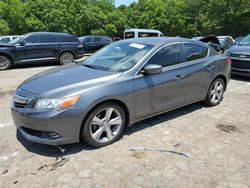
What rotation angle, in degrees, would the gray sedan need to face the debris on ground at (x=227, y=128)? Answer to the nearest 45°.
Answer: approximately 135° to its left

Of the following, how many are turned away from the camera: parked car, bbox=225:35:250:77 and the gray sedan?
0

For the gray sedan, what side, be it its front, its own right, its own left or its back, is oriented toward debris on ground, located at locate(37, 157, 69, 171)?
front

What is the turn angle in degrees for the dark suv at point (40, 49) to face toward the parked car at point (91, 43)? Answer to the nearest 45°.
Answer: approximately 135° to its right

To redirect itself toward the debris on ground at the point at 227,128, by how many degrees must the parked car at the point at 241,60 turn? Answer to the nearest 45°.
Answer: approximately 45° to its left

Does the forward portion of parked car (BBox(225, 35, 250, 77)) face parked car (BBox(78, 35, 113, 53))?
no

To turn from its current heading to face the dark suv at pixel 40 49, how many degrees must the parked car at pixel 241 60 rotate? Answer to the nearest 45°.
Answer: approximately 45° to its right

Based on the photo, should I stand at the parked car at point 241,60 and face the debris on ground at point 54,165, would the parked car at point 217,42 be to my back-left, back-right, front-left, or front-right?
back-right

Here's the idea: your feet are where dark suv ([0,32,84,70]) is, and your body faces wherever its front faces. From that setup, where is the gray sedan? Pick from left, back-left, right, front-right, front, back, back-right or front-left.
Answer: left

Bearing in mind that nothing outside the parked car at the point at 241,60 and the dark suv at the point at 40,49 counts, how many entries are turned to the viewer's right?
0

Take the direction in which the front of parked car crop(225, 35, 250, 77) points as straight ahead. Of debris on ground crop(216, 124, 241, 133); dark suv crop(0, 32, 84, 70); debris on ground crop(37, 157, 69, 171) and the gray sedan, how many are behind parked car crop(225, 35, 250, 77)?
0

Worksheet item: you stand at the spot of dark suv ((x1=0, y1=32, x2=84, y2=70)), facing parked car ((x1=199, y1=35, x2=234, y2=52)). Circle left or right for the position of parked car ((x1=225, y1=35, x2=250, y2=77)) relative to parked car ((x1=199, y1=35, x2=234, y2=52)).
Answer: right

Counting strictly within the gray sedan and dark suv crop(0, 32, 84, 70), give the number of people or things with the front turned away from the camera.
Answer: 0

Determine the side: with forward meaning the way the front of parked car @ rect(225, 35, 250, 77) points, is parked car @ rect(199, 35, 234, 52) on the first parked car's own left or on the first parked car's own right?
on the first parked car's own right

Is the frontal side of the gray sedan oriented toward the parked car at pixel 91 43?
no

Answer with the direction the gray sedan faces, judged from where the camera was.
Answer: facing the viewer and to the left of the viewer

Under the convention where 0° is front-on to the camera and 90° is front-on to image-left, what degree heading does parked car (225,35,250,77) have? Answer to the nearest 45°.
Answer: approximately 45°

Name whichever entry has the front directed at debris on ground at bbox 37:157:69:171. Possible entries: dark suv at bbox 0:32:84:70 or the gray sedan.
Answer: the gray sedan

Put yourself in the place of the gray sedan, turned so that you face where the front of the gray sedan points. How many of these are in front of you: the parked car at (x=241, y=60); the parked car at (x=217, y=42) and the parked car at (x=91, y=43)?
0

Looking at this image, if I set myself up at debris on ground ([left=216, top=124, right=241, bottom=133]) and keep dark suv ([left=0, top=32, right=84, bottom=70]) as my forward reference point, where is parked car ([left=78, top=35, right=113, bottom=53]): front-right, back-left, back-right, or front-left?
front-right

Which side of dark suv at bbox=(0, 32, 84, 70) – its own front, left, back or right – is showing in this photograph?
left
